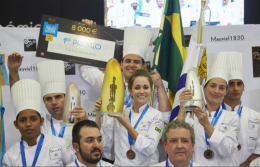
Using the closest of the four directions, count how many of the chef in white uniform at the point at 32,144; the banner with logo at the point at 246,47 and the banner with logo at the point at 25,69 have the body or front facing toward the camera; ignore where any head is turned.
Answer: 3

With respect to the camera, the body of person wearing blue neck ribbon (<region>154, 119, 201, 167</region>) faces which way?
toward the camera

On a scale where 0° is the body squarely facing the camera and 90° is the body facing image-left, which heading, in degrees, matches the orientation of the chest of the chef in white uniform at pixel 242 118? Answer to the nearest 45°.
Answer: approximately 0°

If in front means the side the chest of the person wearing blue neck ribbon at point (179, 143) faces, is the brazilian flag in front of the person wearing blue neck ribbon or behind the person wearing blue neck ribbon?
behind

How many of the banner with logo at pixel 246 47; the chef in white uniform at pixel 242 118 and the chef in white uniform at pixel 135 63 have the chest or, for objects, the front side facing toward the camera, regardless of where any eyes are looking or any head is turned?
3

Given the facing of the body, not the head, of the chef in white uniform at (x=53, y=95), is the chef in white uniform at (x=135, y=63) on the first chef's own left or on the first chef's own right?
on the first chef's own left

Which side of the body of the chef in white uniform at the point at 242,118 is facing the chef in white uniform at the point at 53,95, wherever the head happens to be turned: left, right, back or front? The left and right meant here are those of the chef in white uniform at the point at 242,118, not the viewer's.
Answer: right

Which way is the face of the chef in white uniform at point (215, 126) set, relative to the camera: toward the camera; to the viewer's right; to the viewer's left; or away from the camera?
toward the camera

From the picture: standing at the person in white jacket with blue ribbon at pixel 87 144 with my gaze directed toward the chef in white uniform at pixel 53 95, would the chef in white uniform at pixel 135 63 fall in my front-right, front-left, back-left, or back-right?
front-right

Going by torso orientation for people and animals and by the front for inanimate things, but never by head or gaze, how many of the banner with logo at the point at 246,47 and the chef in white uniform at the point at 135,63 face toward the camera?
2

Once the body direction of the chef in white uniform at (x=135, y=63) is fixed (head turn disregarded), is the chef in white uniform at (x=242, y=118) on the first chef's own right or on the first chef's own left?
on the first chef's own left

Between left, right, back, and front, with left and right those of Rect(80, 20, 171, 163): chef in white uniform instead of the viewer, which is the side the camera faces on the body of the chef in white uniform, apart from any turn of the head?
front

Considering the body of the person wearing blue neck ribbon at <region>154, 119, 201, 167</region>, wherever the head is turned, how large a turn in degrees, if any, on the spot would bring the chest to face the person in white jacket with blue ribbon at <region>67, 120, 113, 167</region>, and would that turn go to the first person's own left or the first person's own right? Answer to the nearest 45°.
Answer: approximately 90° to the first person's own right
